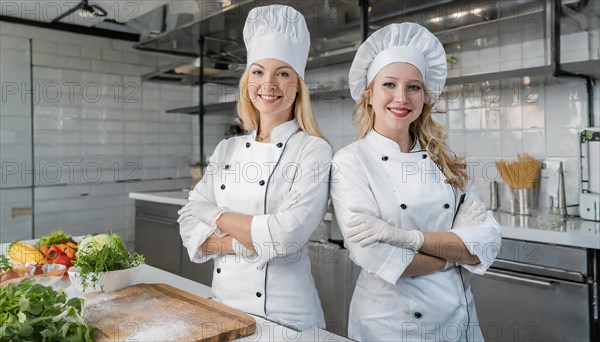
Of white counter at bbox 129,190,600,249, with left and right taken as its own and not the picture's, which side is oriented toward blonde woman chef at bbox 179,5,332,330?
front

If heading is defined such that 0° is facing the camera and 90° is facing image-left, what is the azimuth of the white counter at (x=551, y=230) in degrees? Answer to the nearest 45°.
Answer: approximately 45°

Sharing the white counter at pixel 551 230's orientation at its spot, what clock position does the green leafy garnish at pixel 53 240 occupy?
The green leafy garnish is roughly at 1 o'clock from the white counter.

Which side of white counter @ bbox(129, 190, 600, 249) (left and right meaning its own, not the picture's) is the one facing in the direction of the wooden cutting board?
front

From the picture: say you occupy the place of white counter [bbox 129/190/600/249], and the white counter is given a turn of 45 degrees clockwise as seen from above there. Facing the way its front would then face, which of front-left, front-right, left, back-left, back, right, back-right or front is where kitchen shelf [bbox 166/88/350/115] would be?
front-right

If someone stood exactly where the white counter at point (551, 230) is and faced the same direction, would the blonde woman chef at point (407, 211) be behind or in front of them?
in front

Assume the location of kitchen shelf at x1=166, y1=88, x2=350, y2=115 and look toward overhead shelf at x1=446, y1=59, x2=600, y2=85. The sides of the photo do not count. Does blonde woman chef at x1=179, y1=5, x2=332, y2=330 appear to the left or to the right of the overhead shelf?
right

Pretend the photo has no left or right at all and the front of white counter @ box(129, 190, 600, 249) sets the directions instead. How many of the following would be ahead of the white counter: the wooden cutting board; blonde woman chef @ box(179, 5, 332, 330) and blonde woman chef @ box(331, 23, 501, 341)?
3
